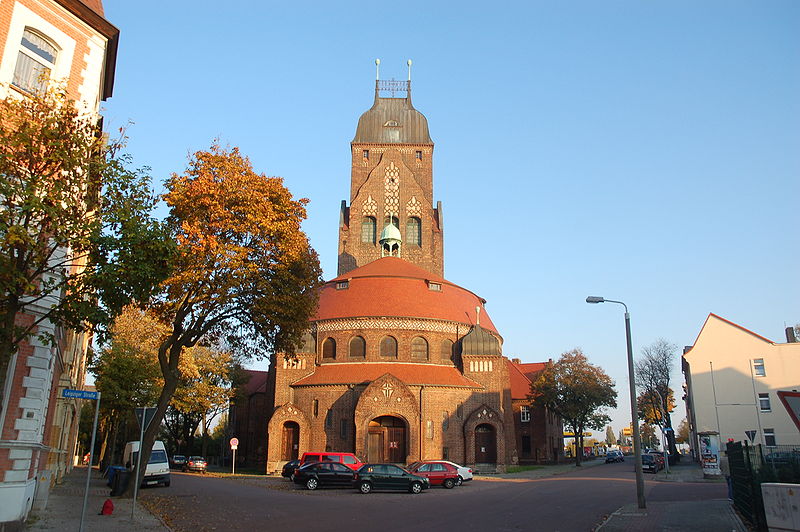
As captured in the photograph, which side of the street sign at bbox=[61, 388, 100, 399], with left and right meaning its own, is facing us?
front

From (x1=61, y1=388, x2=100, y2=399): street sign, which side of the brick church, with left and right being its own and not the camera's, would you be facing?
front

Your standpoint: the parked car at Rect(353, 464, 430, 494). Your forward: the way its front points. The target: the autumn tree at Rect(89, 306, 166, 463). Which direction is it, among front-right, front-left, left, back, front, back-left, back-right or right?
back-left

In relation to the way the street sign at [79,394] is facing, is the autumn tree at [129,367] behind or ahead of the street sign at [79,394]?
behind

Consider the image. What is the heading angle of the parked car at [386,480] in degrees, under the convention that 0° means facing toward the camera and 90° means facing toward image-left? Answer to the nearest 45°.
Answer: approximately 270°

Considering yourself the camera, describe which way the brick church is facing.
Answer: facing the viewer

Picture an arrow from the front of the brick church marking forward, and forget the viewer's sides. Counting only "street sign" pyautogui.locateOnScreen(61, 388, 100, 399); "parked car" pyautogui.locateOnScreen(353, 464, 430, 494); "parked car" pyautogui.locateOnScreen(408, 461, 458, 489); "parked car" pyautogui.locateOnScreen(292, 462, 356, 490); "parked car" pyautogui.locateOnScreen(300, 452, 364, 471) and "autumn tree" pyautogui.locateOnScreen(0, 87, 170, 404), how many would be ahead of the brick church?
6

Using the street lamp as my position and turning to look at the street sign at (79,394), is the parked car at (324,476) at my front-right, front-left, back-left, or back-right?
front-right
